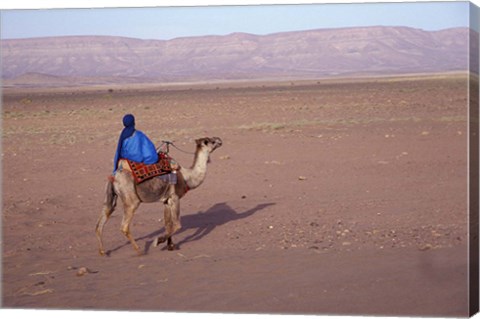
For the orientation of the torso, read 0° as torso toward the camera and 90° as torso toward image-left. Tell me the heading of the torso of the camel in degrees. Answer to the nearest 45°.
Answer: approximately 270°
